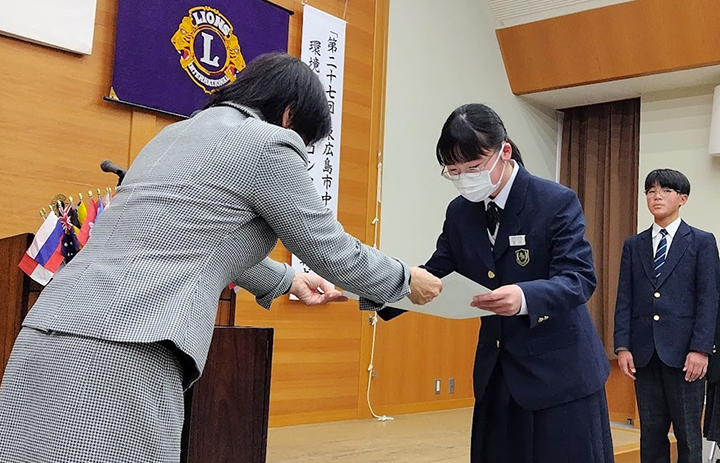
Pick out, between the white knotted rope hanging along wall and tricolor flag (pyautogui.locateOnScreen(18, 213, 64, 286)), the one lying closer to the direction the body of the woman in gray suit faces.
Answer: the white knotted rope hanging along wall

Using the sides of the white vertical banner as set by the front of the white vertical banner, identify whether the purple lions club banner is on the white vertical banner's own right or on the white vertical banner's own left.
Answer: on the white vertical banner's own right

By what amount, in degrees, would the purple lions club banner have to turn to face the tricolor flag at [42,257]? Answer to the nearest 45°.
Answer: approximately 45° to its right

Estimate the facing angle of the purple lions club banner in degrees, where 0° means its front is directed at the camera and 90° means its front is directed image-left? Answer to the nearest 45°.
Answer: approximately 315°

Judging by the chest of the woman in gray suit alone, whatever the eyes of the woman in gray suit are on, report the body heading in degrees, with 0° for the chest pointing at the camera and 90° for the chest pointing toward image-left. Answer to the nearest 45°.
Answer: approximately 225°

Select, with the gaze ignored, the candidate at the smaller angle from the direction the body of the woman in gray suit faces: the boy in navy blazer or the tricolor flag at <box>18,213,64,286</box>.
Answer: the boy in navy blazer

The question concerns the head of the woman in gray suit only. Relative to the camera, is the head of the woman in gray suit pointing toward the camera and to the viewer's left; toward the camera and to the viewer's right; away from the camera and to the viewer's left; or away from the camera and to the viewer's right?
away from the camera and to the viewer's right
